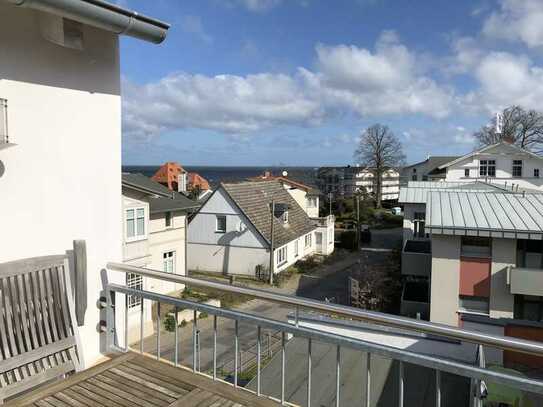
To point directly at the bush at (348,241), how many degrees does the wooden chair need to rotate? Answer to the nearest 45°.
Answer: approximately 90° to its left

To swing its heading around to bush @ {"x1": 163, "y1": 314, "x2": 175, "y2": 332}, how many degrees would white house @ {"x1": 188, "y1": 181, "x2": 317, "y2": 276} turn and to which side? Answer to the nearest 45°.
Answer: approximately 45° to its right

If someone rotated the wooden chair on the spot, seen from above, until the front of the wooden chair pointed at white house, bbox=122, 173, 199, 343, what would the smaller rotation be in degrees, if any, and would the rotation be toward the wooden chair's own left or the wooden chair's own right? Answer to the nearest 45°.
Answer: approximately 135° to the wooden chair's own left

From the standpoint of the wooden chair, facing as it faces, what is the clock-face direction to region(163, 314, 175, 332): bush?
The bush is roughly at 8 o'clock from the wooden chair.

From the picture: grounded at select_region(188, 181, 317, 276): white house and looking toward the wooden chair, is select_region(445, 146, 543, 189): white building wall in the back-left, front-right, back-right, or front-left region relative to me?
back-left

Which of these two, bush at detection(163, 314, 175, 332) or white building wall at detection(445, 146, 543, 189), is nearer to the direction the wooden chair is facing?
the white building wall

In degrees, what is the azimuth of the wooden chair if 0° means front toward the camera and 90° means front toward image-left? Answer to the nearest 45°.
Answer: approximately 315°

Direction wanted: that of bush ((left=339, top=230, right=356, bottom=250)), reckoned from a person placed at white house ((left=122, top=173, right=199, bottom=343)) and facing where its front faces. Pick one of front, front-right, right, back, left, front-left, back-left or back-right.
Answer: left
